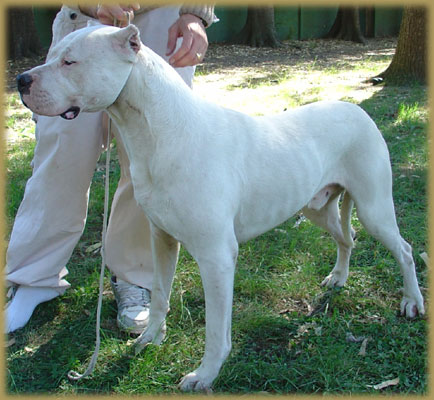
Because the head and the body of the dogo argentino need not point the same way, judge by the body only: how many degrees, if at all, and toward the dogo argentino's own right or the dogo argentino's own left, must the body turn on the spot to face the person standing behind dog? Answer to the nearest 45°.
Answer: approximately 90° to the dogo argentino's own right

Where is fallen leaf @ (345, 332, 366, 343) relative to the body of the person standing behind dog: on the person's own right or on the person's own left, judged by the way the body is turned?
on the person's own left

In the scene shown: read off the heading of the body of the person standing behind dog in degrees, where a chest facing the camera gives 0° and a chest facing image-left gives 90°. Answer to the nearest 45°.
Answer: approximately 0°
